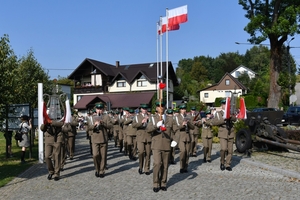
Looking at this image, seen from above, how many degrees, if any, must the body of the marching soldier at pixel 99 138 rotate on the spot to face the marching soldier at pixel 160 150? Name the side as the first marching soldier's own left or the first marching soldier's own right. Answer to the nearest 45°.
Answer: approximately 45° to the first marching soldier's own left

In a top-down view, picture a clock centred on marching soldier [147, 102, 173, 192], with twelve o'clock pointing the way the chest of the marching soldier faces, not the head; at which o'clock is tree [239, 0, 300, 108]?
The tree is roughly at 7 o'clock from the marching soldier.

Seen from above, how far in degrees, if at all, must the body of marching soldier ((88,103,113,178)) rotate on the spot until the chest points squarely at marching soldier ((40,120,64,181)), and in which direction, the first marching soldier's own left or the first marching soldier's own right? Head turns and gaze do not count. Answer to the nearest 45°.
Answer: approximately 90° to the first marching soldier's own right

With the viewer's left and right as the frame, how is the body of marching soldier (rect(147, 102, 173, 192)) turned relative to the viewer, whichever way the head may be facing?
facing the viewer

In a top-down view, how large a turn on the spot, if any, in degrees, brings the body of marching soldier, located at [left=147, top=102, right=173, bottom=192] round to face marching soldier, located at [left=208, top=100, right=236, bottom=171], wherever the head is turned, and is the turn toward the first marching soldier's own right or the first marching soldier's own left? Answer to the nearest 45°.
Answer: approximately 135° to the first marching soldier's own left

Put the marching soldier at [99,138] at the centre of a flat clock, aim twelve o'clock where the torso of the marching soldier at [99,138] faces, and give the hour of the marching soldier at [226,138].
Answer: the marching soldier at [226,138] is roughly at 9 o'clock from the marching soldier at [99,138].

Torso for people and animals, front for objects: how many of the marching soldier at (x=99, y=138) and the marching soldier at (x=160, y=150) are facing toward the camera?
2

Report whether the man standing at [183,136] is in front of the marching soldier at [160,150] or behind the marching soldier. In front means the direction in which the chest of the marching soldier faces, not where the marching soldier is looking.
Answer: behind

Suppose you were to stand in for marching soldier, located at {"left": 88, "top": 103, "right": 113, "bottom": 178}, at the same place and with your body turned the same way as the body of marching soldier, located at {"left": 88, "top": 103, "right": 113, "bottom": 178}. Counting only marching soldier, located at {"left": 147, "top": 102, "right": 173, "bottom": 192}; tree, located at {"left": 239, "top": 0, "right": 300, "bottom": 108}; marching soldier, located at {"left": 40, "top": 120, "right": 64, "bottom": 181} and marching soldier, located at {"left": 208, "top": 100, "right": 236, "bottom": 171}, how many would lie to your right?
1

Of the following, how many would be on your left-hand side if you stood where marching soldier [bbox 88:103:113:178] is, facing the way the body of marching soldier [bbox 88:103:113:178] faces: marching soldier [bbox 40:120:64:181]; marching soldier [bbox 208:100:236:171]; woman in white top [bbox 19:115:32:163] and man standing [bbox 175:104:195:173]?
2

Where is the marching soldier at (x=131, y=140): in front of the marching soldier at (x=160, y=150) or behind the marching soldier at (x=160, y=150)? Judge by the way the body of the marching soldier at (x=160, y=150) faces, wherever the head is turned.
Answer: behind
